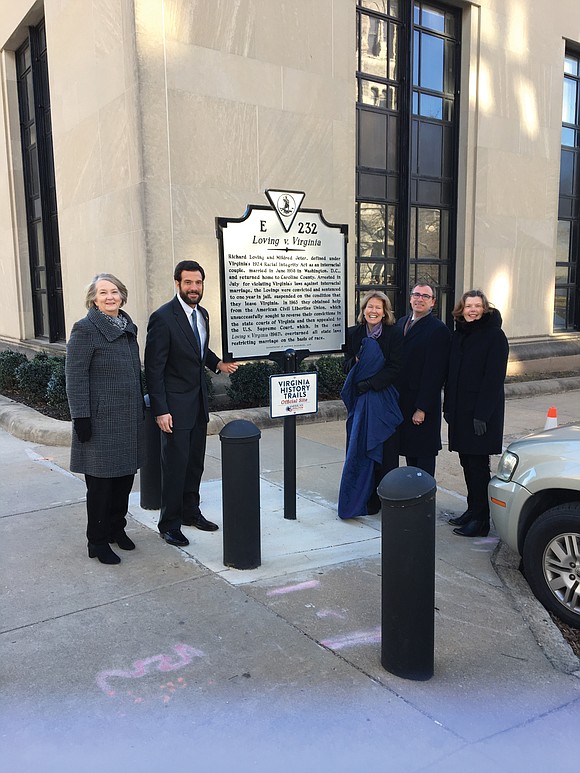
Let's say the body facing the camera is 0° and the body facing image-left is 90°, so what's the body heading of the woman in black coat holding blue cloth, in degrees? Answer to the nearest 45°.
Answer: approximately 0°

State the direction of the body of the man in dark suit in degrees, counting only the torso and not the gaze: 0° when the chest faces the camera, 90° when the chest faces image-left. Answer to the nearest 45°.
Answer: approximately 315°

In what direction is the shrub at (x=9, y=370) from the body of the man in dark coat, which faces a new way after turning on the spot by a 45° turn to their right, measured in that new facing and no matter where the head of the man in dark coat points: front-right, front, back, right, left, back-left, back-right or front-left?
front-right

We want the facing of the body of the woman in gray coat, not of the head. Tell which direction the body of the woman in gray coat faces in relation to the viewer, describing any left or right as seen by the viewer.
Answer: facing the viewer and to the right of the viewer

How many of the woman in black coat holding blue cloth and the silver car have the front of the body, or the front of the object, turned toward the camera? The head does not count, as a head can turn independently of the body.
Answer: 1

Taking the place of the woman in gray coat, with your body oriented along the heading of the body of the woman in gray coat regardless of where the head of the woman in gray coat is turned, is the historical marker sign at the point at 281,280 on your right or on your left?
on your left

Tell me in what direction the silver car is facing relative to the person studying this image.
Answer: facing to the left of the viewer
